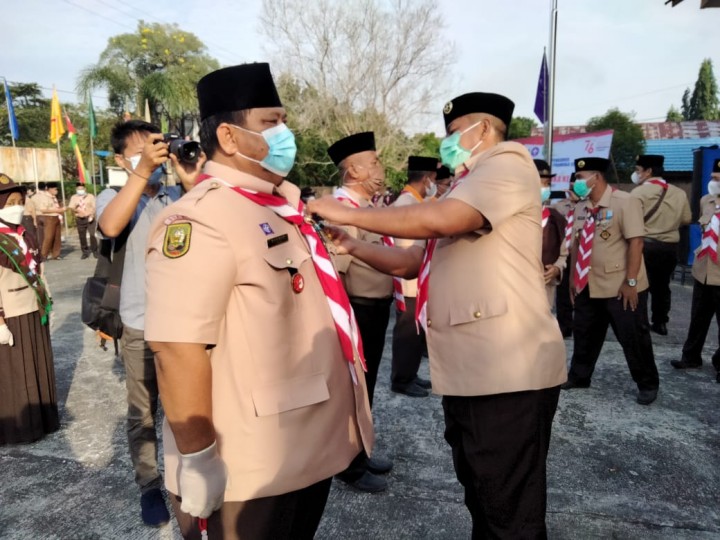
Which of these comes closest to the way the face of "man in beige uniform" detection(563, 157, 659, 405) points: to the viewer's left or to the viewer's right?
to the viewer's left

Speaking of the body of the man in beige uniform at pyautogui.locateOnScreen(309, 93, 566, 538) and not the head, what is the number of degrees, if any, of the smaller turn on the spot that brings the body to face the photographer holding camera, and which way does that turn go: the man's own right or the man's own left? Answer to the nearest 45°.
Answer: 0° — they already face them

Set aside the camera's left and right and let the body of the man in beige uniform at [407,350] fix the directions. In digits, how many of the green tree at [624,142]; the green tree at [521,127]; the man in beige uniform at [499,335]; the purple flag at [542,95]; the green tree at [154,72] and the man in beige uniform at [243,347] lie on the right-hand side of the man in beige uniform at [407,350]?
2

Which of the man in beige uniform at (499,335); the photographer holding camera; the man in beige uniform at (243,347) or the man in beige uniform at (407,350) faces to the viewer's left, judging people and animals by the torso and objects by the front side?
the man in beige uniform at (499,335)

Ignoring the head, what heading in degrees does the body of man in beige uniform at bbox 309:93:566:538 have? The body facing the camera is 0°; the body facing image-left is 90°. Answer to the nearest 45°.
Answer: approximately 90°

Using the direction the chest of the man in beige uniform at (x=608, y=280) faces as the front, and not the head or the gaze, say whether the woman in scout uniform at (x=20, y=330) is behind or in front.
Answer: in front

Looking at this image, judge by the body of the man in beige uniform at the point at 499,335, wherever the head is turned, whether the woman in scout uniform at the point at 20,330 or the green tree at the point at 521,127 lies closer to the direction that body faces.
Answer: the woman in scout uniform

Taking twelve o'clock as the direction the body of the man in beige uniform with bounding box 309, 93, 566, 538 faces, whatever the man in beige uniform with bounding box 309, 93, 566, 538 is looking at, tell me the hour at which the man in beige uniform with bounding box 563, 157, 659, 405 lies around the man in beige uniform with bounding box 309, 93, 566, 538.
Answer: the man in beige uniform with bounding box 563, 157, 659, 405 is roughly at 4 o'clock from the man in beige uniform with bounding box 309, 93, 566, 538.

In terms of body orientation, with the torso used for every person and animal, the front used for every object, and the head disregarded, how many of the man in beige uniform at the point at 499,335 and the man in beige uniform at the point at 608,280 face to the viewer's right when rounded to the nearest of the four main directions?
0

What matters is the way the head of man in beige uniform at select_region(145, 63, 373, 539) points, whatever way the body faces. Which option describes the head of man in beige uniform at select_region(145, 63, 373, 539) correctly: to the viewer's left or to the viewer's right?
to the viewer's right

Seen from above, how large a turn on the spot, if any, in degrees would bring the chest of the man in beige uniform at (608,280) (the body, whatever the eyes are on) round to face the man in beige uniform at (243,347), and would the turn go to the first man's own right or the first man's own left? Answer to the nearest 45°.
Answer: approximately 45° to the first man's own left

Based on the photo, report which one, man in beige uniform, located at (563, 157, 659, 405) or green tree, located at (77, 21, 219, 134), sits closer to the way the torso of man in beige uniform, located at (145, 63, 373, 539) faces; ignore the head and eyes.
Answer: the man in beige uniform

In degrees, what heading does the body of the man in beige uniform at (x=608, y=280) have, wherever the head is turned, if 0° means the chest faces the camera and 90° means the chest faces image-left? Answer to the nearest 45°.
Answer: approximately 45°

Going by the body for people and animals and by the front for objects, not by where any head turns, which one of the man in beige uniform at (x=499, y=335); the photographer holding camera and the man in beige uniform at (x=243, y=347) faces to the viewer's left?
the man in beige uniform at (x=499, y=335)

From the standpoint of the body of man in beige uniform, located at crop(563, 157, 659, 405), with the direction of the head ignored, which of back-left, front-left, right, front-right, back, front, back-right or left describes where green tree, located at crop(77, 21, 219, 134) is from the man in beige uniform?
right
